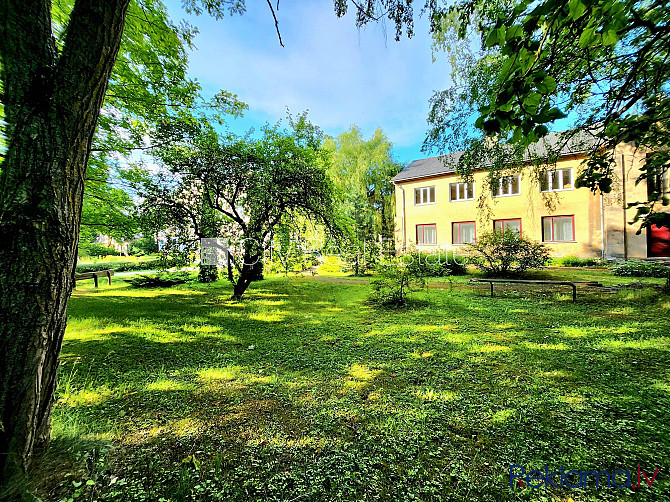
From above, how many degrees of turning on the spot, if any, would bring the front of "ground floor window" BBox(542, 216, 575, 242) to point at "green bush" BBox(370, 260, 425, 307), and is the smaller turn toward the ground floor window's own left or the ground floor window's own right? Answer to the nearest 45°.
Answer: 0° — it already faces it

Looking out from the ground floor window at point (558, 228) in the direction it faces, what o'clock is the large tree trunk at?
The large tree trunk is roughly at 12 o'clock from the ground floor window.

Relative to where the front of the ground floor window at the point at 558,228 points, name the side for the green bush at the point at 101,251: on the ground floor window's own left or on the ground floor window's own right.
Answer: on the ground floor window's own right

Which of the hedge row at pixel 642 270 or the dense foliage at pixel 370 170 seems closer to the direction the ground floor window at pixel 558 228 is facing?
the hedge row

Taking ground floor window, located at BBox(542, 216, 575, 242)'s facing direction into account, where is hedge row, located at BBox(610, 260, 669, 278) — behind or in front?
in front

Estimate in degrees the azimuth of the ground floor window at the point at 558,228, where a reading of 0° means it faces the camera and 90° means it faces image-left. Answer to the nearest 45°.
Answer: approximately 0°

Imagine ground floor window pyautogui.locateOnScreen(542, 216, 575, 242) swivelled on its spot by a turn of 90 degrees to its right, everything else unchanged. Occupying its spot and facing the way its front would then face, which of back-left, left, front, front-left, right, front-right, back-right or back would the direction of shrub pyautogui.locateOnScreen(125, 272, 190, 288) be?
front-left

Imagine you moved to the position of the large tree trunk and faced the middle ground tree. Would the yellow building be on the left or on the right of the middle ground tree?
right

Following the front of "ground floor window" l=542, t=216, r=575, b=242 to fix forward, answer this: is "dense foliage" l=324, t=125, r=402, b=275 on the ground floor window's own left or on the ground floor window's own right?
on the ground floor window's own right

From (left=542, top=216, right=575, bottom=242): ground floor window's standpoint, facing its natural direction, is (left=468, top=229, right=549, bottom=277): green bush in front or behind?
in front

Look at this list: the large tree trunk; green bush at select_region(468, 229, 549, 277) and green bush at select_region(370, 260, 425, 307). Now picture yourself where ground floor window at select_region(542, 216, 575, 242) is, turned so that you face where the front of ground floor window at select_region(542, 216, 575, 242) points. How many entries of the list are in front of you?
3

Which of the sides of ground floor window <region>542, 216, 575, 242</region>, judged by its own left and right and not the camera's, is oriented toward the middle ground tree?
front
